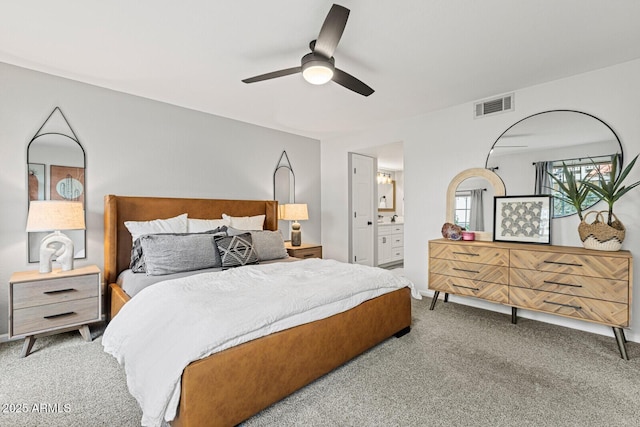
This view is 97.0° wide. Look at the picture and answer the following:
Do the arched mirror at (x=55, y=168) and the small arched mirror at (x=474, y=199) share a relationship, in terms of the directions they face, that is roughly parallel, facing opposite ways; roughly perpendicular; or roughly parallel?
roughly perpendicular

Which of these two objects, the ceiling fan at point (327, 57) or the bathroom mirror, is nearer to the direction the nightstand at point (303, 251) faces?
the ceiling fan

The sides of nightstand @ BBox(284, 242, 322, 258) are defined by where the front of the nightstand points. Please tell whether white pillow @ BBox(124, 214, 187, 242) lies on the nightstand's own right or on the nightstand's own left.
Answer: on the nightstand's own right

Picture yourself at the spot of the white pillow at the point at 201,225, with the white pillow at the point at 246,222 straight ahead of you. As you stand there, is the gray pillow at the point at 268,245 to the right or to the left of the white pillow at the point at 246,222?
right

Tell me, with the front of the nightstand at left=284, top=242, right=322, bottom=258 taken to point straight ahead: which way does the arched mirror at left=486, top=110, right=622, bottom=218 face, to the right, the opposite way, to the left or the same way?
to the right

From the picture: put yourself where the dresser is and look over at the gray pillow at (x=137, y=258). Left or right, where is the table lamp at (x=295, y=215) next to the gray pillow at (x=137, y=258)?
right

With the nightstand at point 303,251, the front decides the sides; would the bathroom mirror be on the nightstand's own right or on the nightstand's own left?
on the nightstand's own left

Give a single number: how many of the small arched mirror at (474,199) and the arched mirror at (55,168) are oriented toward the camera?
2
